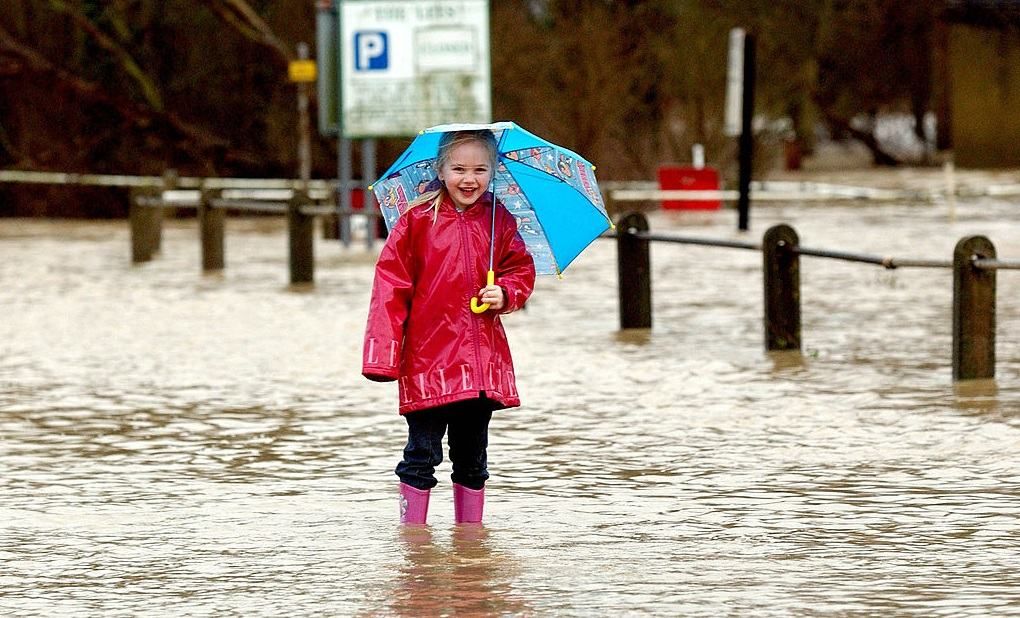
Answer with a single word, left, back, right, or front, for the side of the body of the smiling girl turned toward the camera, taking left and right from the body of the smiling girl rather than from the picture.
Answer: front

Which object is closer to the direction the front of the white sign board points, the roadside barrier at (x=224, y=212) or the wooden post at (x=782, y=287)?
the wooden post

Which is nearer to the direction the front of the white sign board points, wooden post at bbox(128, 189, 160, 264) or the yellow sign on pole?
the wooden post

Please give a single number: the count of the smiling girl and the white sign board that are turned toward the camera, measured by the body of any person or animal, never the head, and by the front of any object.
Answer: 2

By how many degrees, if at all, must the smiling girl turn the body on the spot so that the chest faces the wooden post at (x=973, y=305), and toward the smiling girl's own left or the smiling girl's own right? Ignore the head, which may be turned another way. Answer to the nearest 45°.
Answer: approximately 135° to the smiling girl's own left

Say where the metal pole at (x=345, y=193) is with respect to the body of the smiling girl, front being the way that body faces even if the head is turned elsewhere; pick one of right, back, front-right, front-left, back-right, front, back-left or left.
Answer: back

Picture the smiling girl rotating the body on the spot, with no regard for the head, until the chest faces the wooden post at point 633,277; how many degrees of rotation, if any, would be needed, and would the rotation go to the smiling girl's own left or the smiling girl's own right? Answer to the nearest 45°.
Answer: approximately 180°

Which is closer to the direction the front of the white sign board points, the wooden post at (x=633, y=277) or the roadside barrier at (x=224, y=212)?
the wooden post

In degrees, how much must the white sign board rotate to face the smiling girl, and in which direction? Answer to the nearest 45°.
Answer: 0° — it already faces them

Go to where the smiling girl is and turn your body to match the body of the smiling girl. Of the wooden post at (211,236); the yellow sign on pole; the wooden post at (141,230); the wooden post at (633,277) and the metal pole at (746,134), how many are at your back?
5
